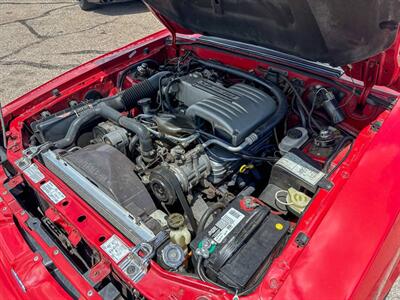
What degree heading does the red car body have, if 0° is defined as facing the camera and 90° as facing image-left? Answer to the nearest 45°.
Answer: approximately 45°
